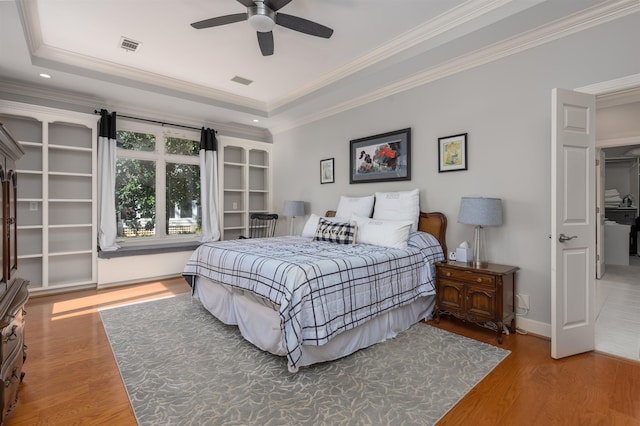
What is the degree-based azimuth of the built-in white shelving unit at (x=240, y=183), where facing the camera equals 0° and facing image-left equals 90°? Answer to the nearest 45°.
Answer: approximately 315°

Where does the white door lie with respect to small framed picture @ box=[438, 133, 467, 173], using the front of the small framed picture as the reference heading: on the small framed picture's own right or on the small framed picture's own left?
on the small framed picture's own left

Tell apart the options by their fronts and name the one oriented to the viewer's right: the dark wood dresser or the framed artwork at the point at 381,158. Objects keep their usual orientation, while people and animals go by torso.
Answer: the dark wood dresser

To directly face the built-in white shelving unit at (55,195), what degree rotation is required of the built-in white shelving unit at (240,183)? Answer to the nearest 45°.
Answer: approximately 90° to its right

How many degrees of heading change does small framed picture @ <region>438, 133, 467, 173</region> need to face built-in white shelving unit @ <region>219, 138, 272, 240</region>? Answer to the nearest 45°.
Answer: approximately 45° to its right

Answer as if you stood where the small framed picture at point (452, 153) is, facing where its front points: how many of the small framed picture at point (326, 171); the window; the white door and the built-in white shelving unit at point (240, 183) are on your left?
1

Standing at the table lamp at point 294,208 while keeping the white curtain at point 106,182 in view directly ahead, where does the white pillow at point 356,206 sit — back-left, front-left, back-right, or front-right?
back-left

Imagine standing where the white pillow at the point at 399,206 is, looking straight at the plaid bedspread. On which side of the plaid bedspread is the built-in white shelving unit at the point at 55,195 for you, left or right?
right

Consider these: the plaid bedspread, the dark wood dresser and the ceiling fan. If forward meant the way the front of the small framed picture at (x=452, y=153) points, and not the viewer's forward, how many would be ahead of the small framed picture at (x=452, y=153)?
3

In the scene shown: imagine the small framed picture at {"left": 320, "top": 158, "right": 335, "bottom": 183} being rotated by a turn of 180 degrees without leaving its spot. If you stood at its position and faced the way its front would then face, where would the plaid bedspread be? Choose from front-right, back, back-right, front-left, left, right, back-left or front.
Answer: back-right

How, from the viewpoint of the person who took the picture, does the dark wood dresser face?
facing to the right of the viewer

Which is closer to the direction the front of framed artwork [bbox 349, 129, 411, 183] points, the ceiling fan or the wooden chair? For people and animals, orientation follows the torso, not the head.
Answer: the ceiling fan

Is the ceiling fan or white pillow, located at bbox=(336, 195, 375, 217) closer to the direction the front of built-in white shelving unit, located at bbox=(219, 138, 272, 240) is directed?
the white pillow

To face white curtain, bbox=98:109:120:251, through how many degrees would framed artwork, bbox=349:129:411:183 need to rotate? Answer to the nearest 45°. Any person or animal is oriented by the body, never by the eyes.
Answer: approximately 45° to its right

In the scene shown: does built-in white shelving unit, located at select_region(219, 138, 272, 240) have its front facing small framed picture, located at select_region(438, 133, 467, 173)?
yes

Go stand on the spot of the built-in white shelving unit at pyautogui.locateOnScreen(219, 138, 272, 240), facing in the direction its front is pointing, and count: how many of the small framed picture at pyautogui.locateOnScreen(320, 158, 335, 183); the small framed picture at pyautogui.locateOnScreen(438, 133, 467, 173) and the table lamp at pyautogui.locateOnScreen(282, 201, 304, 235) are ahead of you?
3

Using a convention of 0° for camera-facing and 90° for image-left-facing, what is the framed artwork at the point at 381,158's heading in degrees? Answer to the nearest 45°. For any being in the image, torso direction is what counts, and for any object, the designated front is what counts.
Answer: approximately 45°
